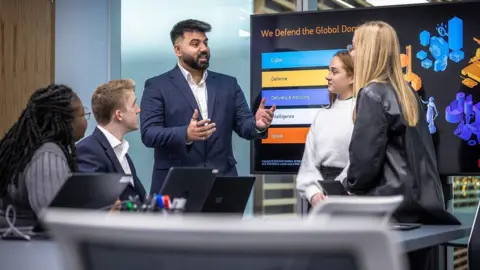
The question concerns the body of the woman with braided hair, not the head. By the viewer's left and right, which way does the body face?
facing away from the viewer and to the right of the viewer

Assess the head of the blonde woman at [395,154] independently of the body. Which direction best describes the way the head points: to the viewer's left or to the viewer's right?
to the viewer's left

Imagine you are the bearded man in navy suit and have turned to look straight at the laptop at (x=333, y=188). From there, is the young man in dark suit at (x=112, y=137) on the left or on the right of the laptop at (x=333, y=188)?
right

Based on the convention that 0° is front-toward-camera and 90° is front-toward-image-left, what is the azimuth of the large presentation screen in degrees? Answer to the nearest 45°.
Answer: approximately 45°

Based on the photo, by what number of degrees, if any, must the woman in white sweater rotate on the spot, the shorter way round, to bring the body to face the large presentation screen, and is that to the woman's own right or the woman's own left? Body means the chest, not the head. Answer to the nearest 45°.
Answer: approximately 180°

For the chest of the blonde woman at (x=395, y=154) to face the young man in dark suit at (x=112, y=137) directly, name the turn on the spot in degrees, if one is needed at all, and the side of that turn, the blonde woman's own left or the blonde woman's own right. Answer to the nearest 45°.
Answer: approximately 45° to the blonde woman's own left

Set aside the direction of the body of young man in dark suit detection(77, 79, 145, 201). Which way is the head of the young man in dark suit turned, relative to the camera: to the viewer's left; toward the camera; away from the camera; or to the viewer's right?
to the viewer's right

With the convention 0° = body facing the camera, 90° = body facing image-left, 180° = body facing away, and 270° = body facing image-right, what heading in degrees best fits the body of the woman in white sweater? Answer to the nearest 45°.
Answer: approximately 45°

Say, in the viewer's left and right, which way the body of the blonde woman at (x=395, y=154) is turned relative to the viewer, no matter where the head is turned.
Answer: facing away from the viewer and to the left of the viewer

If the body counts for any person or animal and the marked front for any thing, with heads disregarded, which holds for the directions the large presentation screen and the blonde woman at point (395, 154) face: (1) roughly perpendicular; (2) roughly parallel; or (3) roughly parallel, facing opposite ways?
roughly perpendicular
